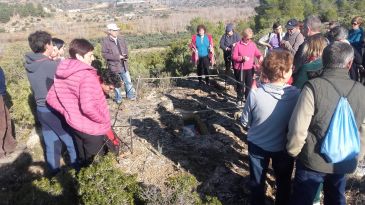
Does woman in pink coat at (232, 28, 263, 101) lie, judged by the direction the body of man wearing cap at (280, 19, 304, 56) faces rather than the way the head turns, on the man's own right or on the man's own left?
on the man's own right

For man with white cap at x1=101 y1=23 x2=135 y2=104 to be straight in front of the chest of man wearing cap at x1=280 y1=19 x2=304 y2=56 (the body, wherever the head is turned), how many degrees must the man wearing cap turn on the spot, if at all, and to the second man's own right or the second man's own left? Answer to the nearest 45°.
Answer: approximately 45° to the second man's own right

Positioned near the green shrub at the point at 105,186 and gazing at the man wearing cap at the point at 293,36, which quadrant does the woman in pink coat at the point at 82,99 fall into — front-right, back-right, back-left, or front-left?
front-left

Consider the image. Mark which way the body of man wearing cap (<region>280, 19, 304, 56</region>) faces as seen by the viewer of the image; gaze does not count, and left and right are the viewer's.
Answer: facing the viewer and to the left of the viewer

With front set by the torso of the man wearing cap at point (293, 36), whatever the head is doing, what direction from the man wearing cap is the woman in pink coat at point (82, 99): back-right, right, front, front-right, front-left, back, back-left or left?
front

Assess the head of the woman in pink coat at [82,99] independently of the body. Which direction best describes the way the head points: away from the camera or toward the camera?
away from the camera
